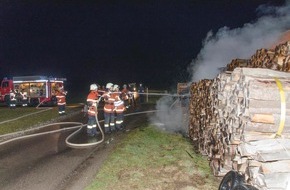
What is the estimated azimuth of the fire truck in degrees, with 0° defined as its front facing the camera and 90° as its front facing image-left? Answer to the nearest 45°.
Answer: approximately 90°

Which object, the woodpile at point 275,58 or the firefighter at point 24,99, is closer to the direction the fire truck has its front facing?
the firefighter
